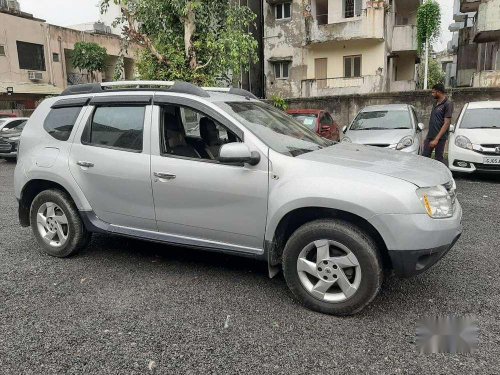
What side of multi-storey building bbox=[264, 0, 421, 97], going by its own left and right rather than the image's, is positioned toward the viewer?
front

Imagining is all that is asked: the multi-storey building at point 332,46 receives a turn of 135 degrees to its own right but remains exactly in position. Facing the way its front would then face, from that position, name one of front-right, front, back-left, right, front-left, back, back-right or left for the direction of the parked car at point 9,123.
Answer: left

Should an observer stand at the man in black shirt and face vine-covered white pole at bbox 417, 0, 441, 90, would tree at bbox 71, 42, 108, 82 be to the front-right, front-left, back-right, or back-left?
front-left

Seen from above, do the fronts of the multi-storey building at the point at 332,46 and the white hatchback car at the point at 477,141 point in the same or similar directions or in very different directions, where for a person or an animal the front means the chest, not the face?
same or similar directions

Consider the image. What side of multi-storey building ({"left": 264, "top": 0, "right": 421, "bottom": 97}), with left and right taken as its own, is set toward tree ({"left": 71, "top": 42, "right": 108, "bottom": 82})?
right

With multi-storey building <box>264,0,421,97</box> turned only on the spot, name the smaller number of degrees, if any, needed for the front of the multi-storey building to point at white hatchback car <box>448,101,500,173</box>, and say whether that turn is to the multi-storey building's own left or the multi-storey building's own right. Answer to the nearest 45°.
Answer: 0° — it already faces it

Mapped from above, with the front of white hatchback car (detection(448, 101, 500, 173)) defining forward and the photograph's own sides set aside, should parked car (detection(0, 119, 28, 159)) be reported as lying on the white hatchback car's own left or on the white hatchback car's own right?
on the white hatchback car's own right

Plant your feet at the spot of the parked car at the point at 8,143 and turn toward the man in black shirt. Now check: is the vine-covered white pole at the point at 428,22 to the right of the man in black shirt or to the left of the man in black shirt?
left

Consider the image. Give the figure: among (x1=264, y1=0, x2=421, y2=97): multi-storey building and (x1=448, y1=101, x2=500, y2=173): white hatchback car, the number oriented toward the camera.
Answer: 2

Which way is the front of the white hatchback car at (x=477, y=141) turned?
toward the camera

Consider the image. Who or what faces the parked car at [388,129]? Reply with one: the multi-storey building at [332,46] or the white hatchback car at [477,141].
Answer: the multi-storey building

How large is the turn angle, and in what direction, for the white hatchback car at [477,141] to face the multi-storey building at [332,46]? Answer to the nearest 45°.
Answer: approximately 135° to its right

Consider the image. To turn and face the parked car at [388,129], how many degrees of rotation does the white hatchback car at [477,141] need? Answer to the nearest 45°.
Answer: approximately 90° to its right

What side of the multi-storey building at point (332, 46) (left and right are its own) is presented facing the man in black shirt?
front

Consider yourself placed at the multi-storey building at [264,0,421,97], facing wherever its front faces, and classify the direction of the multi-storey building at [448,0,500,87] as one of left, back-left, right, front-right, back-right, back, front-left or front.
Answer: left

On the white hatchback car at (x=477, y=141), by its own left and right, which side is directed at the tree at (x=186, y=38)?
right

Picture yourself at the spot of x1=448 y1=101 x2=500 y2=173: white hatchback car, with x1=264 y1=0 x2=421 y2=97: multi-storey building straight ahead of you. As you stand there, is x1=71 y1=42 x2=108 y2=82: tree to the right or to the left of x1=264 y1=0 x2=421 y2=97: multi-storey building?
left

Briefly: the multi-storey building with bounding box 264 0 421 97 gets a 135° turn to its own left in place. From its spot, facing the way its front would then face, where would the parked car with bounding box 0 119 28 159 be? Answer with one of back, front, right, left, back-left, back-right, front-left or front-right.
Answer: back

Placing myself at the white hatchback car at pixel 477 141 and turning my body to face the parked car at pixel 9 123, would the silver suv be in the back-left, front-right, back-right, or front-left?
front-left

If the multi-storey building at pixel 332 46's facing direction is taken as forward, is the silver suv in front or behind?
in front

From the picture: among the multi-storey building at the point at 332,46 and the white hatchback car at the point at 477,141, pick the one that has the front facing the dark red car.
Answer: the multi-storey building
